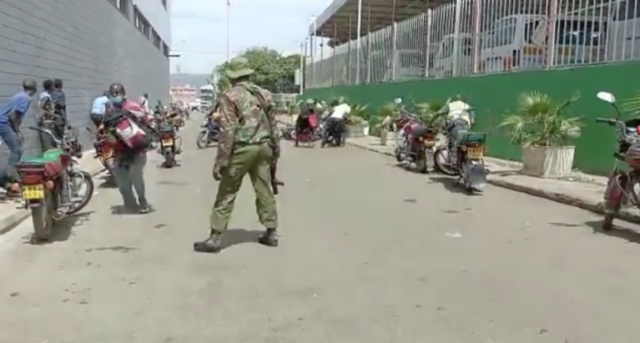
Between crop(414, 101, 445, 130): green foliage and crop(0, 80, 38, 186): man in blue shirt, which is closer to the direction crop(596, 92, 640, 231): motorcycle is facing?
the man in blue shirt

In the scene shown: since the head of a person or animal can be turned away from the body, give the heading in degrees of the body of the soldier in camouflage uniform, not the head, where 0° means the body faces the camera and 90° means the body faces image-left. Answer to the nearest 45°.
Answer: approximately 135°

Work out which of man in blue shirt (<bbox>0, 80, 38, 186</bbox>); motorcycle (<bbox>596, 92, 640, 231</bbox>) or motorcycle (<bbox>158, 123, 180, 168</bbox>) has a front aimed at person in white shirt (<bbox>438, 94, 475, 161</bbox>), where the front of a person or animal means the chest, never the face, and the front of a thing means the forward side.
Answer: the man in blue shirt

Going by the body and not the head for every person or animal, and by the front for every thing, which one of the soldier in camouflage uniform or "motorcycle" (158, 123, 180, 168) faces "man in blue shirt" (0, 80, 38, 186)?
the soldier in camouflage uniform

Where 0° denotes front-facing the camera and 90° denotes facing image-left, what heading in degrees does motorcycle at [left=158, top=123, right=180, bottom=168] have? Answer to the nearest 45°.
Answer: approximately 180°

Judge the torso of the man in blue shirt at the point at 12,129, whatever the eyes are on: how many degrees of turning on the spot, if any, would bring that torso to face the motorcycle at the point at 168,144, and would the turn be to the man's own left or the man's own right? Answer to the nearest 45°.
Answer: approximately 45° to the man's own left

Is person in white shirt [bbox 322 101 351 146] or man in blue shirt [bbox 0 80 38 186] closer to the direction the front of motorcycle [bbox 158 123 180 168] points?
the person in white shirt

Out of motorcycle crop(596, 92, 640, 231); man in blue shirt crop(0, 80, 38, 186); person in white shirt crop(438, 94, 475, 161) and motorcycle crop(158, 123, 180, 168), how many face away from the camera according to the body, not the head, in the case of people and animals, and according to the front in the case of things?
2

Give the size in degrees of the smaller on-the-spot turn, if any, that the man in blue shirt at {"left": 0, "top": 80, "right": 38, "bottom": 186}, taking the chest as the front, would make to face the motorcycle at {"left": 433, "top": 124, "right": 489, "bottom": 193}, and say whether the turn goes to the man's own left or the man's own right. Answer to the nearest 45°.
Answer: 0° — they already face it

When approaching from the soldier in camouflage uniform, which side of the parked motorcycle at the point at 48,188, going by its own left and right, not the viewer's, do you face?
right

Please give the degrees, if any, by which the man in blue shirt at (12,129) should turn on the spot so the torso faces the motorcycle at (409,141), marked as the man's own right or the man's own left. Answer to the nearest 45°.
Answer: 0° — they already face it

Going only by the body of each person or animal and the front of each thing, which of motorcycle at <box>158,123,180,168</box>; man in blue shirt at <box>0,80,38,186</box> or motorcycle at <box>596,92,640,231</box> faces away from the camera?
motorcycle at <box>158,123,180,168</box>

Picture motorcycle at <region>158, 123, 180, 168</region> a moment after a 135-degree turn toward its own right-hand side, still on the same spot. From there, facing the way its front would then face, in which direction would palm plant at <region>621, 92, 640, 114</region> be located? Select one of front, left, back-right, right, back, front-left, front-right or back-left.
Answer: front

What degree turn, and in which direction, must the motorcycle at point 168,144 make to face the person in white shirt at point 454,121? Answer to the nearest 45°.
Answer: approximately 135° to its right

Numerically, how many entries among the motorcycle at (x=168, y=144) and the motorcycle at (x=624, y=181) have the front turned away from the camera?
1

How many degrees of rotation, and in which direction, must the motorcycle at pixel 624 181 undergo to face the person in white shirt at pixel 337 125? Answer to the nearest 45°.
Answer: approximately 90° to its right

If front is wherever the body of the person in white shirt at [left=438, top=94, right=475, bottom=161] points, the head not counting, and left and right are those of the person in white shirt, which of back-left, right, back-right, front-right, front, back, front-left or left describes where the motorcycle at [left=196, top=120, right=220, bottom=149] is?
front-left

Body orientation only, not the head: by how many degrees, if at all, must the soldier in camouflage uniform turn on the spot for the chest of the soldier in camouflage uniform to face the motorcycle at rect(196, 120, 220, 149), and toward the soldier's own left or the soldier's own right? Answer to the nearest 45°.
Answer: approximately 45° to the soldier's own right
